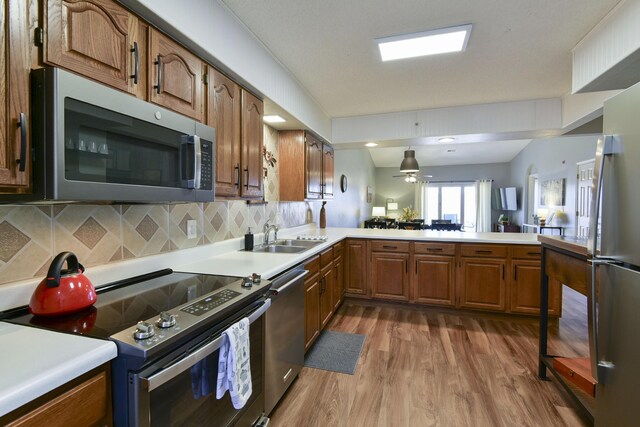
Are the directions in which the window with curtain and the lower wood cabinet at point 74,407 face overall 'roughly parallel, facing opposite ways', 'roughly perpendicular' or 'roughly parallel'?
roughly perpendicular

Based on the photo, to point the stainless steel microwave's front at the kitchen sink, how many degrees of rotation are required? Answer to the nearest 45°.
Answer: approximately 90° to its left

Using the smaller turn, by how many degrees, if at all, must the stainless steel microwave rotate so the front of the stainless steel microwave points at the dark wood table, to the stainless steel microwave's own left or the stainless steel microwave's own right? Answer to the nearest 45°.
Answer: approximately 45° to the stainless steel microwave's own left

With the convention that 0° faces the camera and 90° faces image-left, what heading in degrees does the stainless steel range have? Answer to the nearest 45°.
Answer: approximately 315°

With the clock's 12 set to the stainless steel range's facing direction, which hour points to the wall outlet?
The wall outlet is roughly at 8 o'clock from the stainless steel range.

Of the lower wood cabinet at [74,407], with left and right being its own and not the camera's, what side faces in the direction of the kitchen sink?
left

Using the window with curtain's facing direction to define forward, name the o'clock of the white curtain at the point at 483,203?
The white curtain is roughly at 9 o'clock from the window with curtain.

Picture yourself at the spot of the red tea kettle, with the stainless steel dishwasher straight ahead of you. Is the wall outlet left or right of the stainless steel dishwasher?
left

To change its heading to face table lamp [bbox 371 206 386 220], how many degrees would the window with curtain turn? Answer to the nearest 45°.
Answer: approximately 45° to its right
